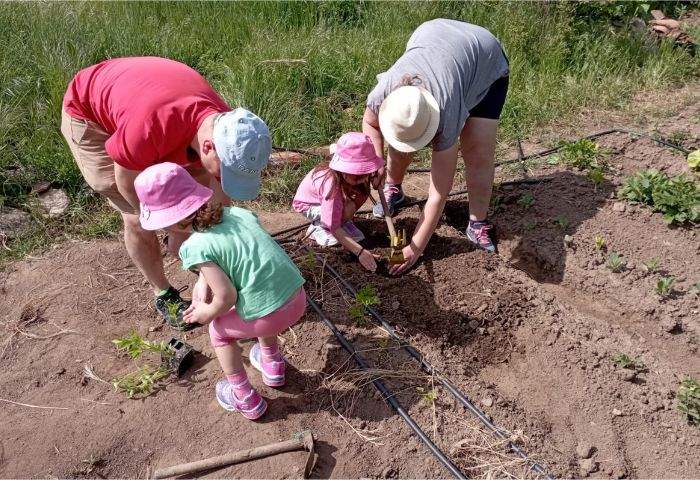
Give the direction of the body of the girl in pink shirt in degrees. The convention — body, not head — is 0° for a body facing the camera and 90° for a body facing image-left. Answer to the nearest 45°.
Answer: approximately 315°

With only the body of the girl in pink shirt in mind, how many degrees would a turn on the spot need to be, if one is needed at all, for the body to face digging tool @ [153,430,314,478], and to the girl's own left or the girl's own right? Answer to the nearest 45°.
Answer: approximately 45° to the girl's own right

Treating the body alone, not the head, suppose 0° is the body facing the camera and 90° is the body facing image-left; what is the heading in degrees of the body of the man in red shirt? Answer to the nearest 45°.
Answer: approximately 315°

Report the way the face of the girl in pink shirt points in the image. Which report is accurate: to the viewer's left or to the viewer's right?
to the viewer's right

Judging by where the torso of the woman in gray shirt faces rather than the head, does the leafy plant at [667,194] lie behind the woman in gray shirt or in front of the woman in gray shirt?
behind

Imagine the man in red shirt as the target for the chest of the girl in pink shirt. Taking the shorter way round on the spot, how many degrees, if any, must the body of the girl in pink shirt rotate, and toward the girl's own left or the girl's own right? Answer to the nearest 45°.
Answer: approximately 90° to the girl's own right

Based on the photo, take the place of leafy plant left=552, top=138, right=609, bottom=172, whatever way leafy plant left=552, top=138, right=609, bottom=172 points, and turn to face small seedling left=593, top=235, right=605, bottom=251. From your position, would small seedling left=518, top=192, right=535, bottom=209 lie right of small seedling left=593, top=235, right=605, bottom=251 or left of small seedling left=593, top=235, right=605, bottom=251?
right

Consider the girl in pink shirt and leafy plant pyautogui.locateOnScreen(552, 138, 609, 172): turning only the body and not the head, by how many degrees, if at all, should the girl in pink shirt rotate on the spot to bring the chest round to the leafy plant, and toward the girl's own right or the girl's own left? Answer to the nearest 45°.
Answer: approximately 90° to the girl's own left

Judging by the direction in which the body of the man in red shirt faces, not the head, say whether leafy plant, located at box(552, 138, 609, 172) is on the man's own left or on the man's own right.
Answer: on the man's own left
